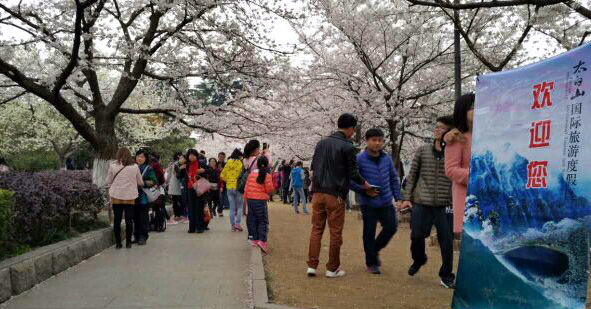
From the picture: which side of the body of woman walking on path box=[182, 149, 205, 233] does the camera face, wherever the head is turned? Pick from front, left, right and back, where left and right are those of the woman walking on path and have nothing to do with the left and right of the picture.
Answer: front

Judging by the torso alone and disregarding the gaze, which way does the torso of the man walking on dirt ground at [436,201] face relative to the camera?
toward the camera

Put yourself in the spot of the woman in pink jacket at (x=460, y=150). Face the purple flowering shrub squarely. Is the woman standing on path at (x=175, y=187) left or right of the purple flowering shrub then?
right

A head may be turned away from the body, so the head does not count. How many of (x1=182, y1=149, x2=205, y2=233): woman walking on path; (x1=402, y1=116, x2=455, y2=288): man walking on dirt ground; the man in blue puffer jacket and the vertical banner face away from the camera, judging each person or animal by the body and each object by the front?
0

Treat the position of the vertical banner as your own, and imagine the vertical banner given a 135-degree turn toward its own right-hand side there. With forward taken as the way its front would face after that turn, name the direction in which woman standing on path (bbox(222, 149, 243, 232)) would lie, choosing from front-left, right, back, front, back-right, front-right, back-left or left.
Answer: front-left

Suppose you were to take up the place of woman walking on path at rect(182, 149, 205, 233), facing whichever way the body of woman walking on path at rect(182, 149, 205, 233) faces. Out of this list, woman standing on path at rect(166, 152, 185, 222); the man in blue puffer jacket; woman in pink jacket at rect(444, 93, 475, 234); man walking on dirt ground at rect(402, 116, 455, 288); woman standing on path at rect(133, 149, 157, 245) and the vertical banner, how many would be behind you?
1

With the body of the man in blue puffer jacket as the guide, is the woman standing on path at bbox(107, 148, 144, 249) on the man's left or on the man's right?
on the man's right

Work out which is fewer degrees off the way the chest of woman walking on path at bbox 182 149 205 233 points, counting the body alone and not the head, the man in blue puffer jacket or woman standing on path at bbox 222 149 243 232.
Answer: the man in blue puffer jacket

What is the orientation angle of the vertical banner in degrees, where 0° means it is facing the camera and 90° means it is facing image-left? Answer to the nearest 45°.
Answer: approximately 45°

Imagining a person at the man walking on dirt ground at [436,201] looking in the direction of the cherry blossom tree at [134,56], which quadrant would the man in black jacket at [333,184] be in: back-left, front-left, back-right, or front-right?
front-left

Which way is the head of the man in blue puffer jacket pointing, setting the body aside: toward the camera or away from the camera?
toward the camera
